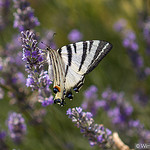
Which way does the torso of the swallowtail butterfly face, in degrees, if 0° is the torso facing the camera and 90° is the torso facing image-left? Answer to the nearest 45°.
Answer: approximately 135°

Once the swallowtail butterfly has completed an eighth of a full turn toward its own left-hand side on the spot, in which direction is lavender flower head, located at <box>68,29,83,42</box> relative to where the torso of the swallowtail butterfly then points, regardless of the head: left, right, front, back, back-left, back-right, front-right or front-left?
right

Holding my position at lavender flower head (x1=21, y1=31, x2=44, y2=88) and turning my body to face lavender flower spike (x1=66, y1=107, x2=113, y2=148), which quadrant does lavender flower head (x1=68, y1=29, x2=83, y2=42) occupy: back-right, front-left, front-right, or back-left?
front-left

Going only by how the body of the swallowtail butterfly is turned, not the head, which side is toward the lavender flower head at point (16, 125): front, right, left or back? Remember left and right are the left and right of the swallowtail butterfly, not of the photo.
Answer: front
